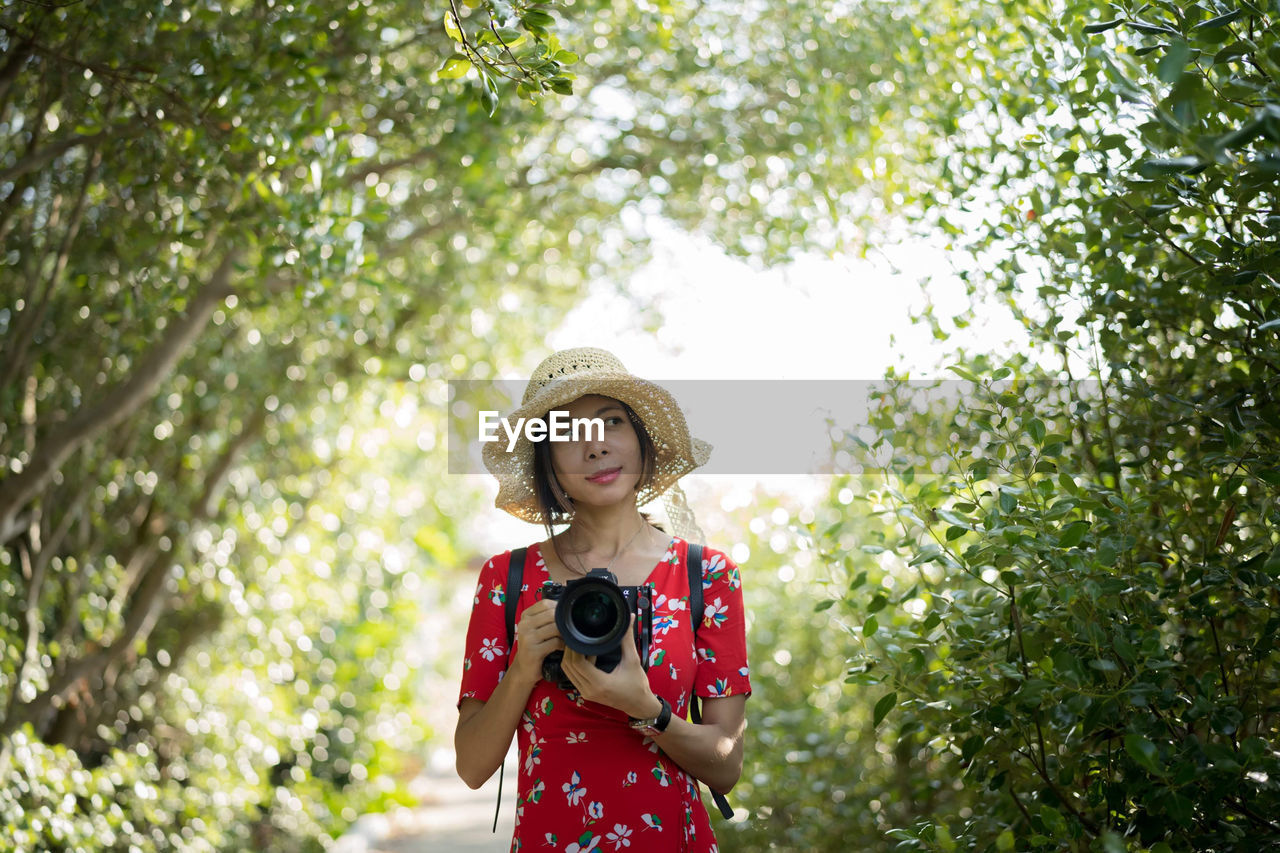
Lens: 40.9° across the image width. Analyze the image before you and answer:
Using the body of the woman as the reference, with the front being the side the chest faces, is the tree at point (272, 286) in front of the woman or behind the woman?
behind

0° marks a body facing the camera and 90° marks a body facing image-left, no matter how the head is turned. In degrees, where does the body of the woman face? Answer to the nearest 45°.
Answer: approximately 0°

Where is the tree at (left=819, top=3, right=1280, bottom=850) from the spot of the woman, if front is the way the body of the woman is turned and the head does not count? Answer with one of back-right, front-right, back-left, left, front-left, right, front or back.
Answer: left
